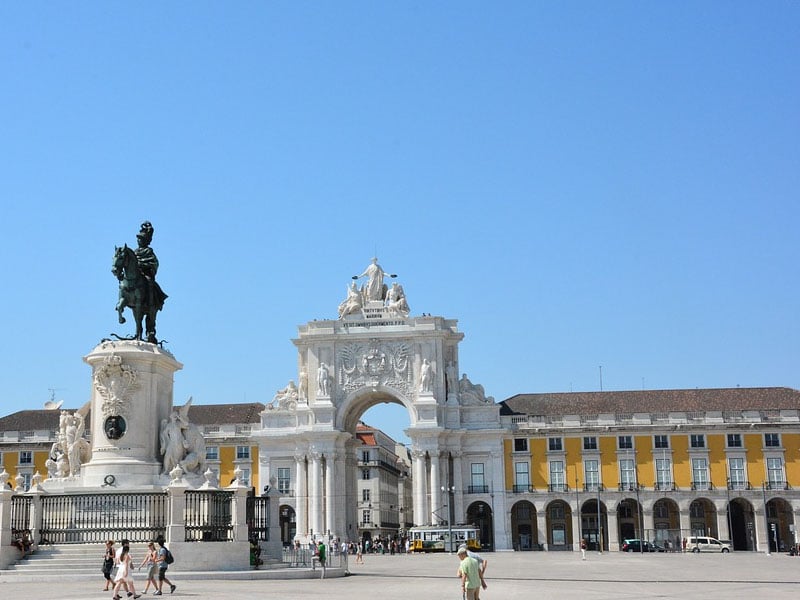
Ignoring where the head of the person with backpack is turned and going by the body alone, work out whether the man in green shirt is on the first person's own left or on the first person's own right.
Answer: on the first person's own left

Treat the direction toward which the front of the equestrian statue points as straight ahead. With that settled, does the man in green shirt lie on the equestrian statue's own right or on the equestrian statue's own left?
on the equestrian statue's own left

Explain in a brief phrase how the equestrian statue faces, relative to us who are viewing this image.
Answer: facing the viewer and to the left of the viewer

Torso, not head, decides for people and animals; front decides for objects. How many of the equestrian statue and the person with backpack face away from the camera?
0

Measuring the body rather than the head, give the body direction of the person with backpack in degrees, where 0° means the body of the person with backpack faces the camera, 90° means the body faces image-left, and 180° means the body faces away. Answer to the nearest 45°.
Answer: approximately 90°

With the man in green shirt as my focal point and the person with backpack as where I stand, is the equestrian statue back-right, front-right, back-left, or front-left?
back-left
